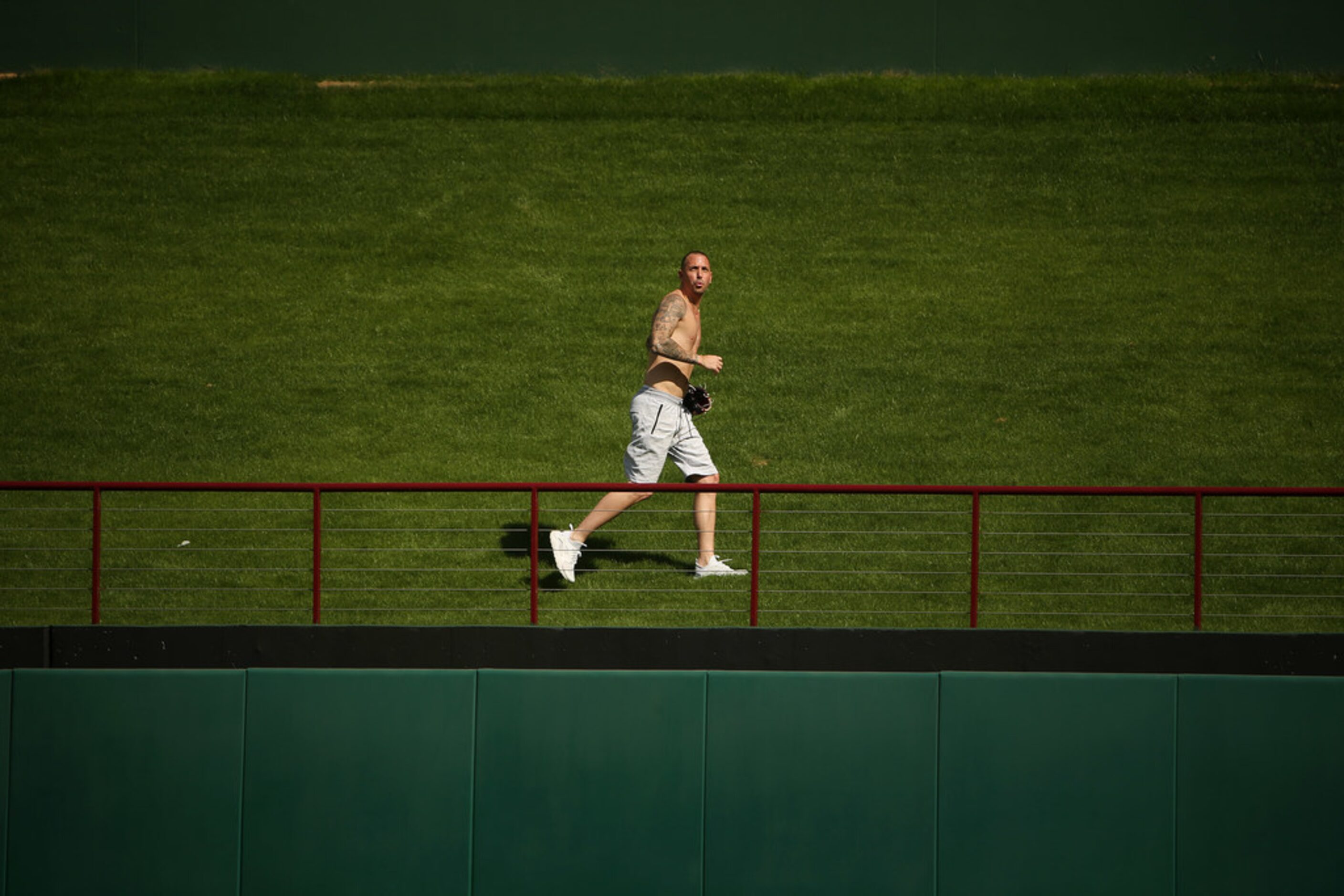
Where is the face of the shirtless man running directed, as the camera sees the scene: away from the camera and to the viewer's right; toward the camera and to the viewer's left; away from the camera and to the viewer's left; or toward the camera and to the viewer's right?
toward the camera and to the viewer's right

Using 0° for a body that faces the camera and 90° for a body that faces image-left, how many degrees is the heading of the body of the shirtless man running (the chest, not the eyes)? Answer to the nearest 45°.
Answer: approximately 270°
